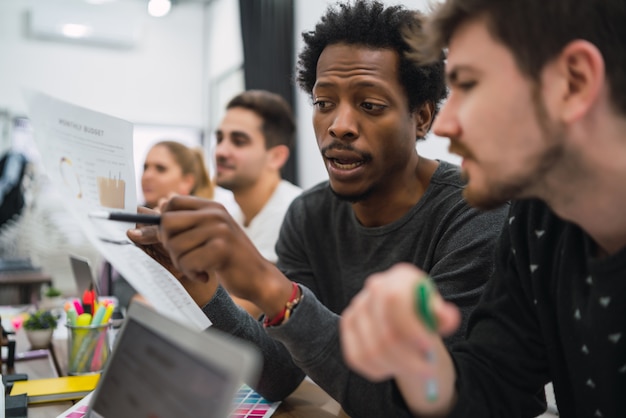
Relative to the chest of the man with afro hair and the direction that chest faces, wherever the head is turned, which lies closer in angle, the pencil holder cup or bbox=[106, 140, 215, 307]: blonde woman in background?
the pencil holder cup

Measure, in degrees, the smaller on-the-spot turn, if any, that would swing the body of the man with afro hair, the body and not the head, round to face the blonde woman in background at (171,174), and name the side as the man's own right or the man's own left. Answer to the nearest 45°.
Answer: approximately 90° to the man's own right

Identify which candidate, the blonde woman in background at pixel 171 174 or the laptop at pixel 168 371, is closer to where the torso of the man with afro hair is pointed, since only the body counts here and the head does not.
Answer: the laptop

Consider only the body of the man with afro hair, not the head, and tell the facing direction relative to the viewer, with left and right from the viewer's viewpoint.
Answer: facing the viewer and to the left of the viewer

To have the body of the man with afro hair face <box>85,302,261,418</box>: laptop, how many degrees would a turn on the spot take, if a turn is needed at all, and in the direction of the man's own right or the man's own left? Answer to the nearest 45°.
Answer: approximately 45° to the man's own left

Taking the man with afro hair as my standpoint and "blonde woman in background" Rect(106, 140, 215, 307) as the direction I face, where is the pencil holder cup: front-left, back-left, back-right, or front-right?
front-left

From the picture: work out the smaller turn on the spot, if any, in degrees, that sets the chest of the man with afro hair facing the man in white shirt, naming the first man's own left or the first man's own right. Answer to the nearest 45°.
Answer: approximately 135° to the first man's own right
